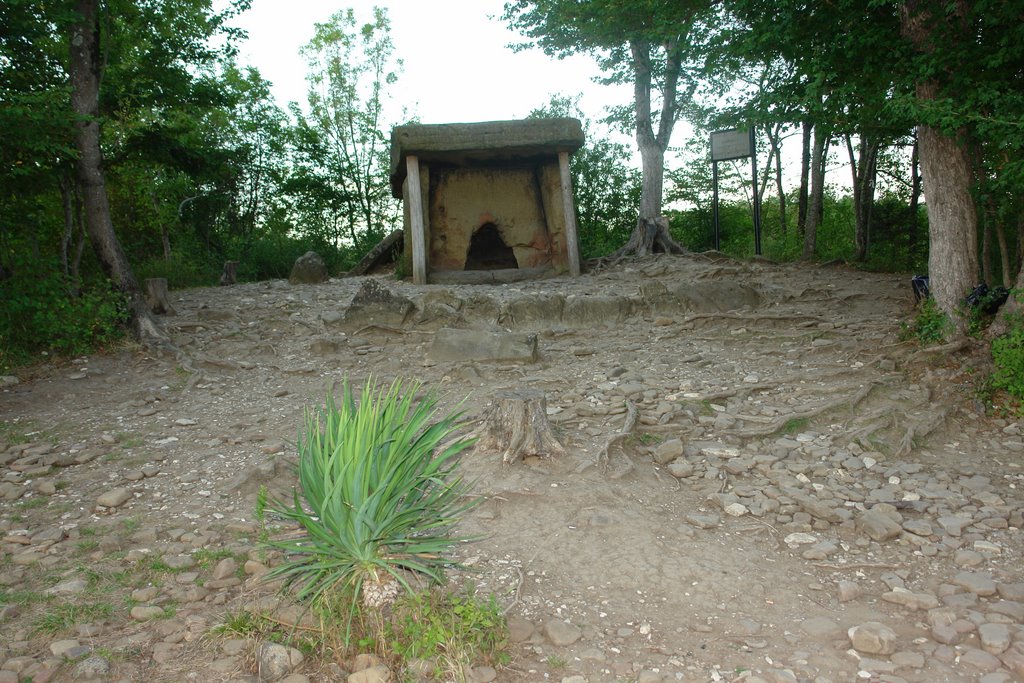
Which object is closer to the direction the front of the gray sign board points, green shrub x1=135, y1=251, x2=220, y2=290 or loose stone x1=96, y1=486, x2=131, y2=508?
the loose stone

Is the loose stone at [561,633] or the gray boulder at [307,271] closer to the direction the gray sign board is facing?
the loose stone

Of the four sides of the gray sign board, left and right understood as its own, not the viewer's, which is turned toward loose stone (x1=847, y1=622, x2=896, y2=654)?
front

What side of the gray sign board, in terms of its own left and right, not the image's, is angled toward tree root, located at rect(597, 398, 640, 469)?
front

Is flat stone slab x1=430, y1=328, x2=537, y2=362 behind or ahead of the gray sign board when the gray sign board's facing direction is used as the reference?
ahead

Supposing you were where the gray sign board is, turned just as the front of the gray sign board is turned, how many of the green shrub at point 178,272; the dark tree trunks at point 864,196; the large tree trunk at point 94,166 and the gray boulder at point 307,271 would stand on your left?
1

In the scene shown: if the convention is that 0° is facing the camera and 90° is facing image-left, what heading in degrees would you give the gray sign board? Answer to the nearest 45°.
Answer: approximately 0°

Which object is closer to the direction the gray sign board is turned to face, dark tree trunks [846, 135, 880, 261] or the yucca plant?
the yucca plant

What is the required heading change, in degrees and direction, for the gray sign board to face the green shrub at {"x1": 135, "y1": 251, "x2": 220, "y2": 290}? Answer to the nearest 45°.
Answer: approximately 90° to its right

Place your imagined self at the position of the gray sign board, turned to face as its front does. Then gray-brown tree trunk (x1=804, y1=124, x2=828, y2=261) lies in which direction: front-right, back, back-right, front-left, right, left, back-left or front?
left

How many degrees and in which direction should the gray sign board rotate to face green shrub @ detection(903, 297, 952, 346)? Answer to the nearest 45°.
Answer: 0° — it already faces it

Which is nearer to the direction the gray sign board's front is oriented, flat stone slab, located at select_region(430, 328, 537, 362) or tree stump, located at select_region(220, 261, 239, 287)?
the flat stone slab

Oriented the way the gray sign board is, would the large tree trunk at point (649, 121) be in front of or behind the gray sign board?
behind

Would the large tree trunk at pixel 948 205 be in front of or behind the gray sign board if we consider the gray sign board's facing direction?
in front
